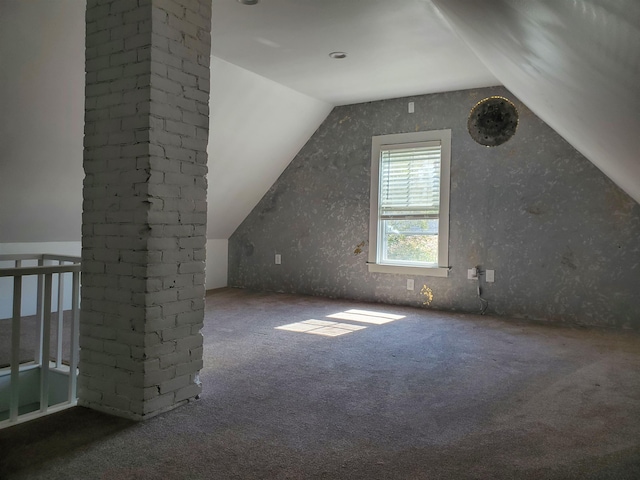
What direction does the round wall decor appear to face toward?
toward the camera

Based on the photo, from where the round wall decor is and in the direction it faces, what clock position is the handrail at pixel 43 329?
The handrail is roughly at 1 o'clock from the round wall decor.

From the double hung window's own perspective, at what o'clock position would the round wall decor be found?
The round wall decor is roughly at 10 o'clock from the double hung window.

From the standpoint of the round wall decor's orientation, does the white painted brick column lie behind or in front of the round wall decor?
in front

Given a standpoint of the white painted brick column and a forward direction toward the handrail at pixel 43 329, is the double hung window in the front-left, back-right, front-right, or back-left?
back-right

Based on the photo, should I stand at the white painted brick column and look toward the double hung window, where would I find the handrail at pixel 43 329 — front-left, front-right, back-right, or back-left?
back-left

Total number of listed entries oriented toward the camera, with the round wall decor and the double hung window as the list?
2

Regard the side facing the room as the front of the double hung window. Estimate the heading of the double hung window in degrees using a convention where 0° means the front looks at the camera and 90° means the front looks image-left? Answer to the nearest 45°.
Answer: approximately 0°

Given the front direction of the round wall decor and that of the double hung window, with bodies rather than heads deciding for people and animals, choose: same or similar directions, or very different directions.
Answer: same or similar directions
